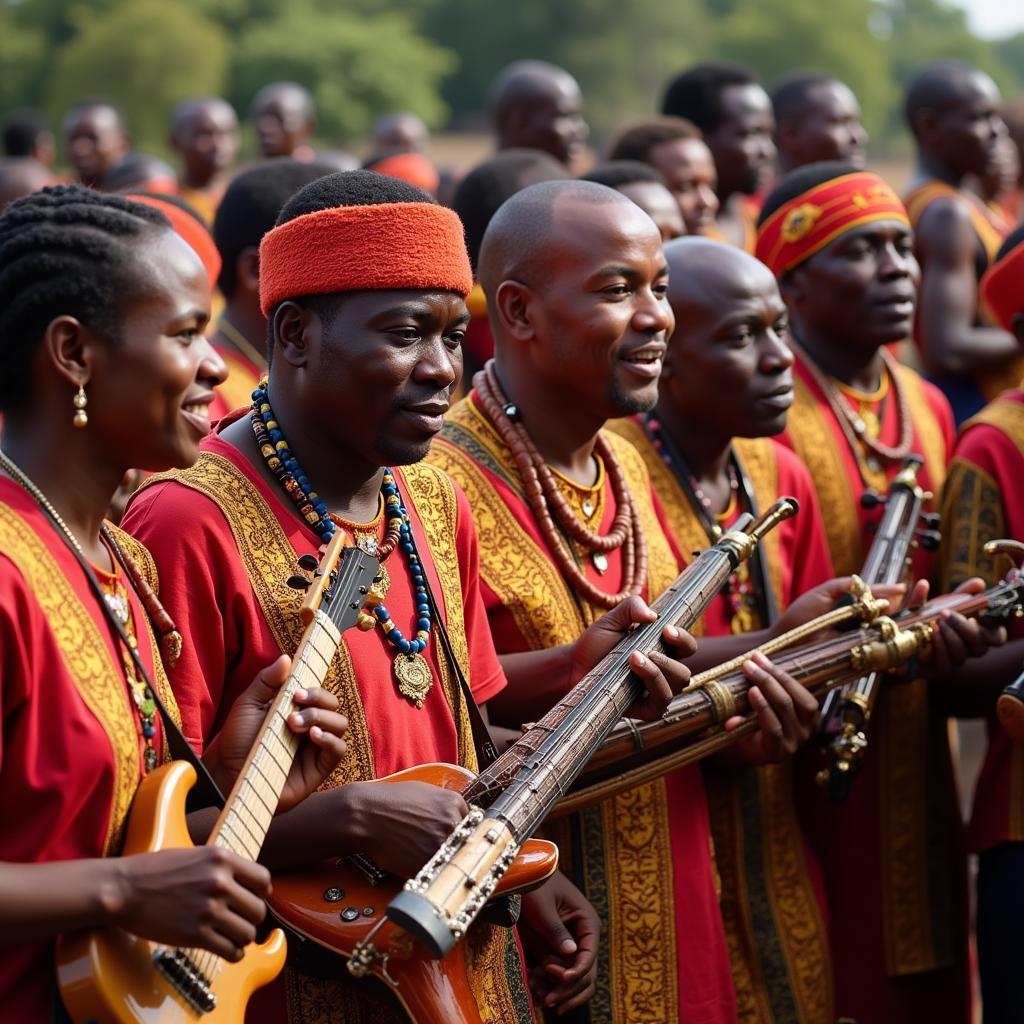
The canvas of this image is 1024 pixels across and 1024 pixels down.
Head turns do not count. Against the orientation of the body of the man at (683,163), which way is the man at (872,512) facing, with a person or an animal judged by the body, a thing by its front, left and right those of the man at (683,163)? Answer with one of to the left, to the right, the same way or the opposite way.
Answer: the same way

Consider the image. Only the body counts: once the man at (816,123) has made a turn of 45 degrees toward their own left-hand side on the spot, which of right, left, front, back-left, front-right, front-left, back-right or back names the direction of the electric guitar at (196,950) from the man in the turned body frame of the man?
right

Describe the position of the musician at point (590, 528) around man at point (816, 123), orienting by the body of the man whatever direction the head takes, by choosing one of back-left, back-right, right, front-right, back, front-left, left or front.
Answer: front-right

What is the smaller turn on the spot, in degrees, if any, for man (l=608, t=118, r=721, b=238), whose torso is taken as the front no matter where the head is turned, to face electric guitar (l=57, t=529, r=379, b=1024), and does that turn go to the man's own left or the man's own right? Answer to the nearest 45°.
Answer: approximately 45° to the man's own right

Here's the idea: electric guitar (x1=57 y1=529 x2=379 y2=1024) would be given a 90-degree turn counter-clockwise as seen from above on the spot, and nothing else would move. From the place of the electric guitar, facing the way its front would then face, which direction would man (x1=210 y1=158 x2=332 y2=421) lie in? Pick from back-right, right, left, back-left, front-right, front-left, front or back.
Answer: front-left

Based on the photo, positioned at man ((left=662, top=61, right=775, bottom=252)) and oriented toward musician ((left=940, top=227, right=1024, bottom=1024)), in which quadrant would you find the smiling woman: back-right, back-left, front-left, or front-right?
front-right

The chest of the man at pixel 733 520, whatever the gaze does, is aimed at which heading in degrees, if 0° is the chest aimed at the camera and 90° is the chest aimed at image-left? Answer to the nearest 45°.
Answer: approximately 315°

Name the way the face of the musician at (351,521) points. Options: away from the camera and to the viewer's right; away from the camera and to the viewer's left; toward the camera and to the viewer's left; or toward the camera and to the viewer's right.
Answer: toward the camera and to the viewer's right
